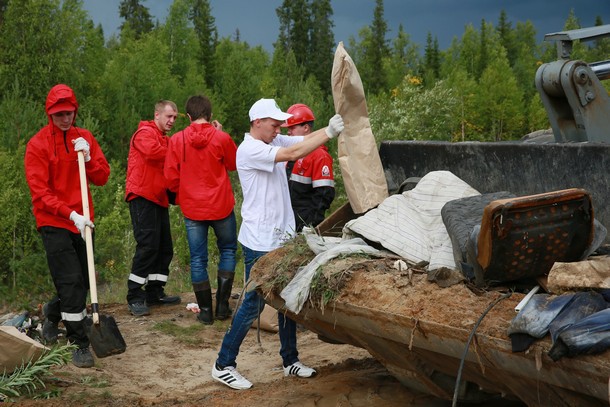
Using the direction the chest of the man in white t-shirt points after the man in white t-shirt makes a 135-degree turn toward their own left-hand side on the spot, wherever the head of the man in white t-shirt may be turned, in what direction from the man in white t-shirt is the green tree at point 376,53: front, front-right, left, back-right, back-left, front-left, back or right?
front-right

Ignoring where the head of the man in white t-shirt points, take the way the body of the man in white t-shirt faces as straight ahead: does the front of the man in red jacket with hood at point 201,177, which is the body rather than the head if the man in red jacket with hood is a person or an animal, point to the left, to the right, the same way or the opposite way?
to the left

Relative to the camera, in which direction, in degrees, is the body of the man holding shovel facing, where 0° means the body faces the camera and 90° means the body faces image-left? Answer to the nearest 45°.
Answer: approximately 315°

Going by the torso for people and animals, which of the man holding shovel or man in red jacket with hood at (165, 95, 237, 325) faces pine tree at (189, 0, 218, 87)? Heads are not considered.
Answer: the man in red jacket with hood

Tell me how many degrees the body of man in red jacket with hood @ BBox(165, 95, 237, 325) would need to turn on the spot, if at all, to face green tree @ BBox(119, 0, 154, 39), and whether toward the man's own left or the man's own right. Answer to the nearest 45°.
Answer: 0° — they already face it

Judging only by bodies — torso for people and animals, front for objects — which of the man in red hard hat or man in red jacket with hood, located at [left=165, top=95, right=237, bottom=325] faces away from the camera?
the man in red jacket with hood

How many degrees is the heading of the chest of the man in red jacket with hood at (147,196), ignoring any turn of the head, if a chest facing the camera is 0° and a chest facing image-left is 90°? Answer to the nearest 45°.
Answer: approximately 315°

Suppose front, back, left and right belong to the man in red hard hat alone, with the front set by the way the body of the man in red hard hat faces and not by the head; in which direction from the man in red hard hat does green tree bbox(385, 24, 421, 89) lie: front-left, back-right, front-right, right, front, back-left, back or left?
back-right

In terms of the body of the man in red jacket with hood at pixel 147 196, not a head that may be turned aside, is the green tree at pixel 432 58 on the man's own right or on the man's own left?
on the man's own left

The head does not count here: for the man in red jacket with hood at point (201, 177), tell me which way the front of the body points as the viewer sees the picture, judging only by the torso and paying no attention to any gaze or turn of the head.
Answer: away from the camera

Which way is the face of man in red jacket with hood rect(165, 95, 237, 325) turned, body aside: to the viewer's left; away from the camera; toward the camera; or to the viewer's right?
away from the camera

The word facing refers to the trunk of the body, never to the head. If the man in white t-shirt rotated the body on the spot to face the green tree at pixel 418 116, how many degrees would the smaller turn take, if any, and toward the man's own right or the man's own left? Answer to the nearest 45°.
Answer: approximately 90° to the man's own left

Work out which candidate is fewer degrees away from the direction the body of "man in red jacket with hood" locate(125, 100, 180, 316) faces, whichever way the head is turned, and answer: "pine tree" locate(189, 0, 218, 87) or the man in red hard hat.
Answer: the man in red hard hat

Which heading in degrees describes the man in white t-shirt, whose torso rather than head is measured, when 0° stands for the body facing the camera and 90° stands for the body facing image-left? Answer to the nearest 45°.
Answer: approximately 270°
